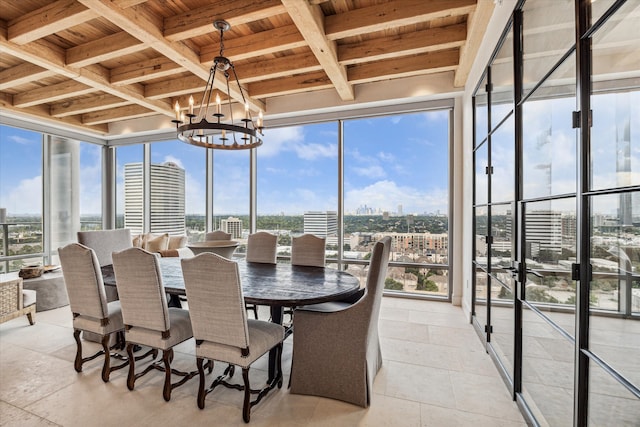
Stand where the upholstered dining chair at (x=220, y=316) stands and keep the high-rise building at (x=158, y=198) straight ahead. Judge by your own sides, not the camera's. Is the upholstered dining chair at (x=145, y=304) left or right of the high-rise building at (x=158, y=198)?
left

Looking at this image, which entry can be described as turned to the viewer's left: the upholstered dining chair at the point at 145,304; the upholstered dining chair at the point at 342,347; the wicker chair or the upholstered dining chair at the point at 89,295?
the upholstered dining chair at the point at 342,347

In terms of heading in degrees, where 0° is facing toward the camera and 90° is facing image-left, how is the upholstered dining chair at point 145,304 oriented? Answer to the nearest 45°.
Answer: approximately 225°

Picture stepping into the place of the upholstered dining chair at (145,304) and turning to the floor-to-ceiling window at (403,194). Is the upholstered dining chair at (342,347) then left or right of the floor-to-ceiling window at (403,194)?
right

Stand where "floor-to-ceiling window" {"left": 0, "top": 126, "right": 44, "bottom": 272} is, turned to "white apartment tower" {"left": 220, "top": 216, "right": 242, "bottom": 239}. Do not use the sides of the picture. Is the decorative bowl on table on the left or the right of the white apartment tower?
right

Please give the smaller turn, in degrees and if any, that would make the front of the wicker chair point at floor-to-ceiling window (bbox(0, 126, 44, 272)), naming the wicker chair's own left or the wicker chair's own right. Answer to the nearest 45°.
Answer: approximately 45° to the wicker chair's own left

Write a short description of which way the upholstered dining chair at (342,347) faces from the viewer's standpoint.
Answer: facing to the left of the viewer

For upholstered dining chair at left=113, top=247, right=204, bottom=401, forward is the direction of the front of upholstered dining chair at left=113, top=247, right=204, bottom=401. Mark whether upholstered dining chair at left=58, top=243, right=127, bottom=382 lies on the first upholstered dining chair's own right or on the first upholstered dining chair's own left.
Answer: on the first upholstered dining chair's own left

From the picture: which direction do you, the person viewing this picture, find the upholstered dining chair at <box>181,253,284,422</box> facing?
facing away from the viewer and to the right of the viewer

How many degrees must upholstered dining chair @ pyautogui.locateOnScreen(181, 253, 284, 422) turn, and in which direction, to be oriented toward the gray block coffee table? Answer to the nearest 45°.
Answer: approximately 90° to its left

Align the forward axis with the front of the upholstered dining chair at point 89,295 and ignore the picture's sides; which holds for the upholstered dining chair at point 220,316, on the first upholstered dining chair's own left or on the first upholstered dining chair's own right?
on the first upholstered dining chair's own right

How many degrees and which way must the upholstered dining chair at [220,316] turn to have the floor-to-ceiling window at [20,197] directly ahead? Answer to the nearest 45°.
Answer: approximately 90° to its left
